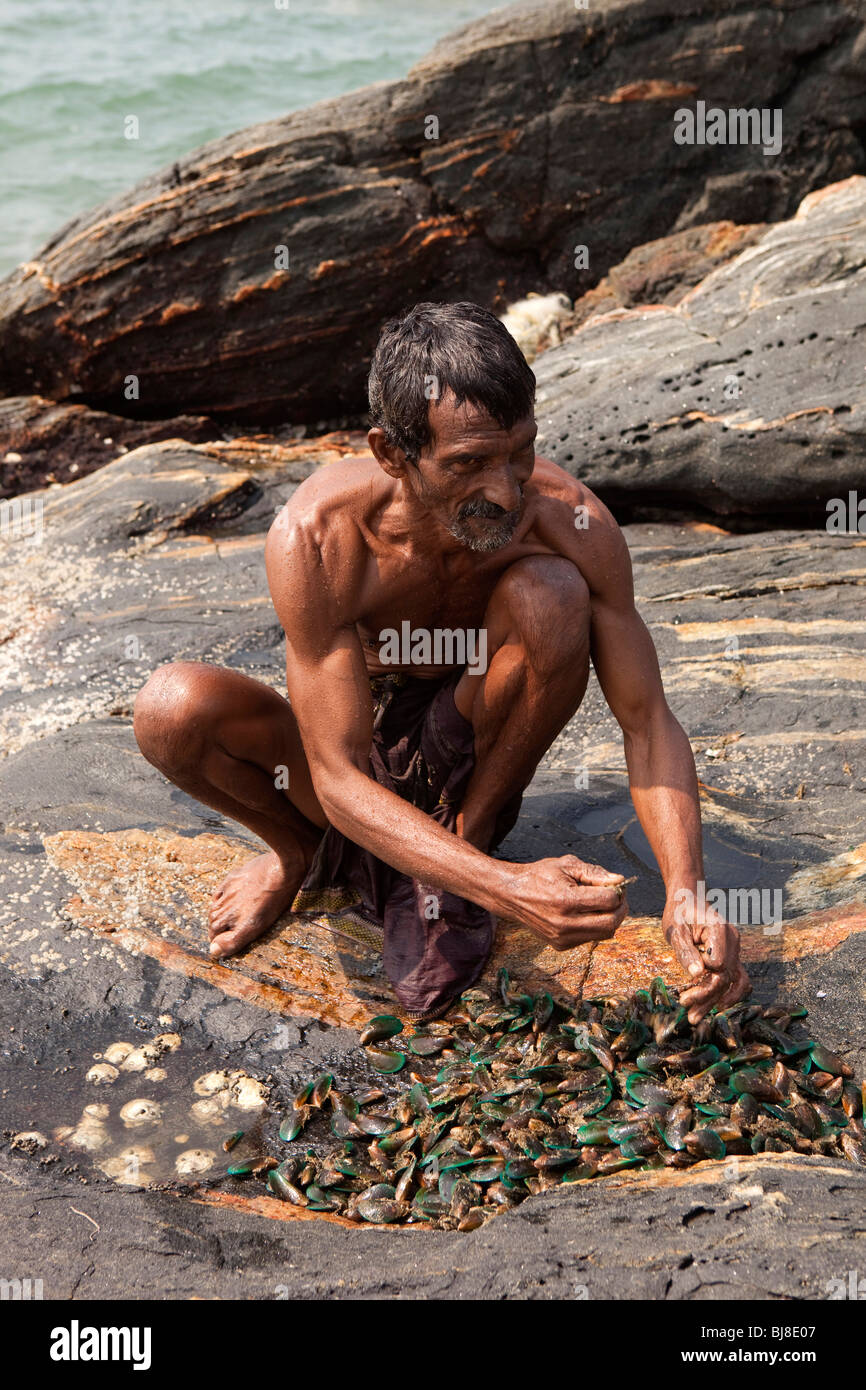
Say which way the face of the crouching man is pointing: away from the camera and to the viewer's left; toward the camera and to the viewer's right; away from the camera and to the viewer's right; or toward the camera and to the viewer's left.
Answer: toward the camera and to the viewer's right

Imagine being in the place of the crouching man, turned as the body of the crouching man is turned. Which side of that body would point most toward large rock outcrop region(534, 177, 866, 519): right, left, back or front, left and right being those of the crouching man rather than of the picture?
back

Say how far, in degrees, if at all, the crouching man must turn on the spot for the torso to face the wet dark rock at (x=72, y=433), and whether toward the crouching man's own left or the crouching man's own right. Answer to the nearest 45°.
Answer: approximately 180°

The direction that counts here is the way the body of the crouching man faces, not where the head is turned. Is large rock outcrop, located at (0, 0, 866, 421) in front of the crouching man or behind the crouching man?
behind

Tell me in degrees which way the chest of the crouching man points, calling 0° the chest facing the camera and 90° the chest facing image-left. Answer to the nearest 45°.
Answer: approximately 0°
